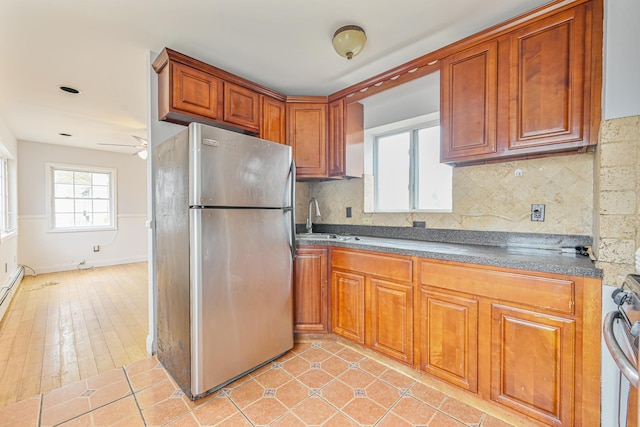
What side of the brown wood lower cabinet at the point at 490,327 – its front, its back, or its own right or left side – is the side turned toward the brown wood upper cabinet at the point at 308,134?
right

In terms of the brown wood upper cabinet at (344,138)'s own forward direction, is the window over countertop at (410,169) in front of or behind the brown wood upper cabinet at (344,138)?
behind

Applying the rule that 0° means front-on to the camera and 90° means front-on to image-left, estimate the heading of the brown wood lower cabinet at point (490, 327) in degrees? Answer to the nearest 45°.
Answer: approximately 45°

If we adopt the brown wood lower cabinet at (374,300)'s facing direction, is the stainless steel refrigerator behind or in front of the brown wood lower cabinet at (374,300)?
in front

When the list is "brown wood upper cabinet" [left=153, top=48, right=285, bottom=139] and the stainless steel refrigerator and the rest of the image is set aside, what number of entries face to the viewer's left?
0

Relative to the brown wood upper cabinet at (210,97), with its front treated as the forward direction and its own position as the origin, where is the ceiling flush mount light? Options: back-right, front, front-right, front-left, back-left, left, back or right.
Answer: front

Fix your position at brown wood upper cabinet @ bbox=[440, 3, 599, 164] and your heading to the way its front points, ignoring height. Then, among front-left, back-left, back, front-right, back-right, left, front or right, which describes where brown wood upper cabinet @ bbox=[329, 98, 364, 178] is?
front-right

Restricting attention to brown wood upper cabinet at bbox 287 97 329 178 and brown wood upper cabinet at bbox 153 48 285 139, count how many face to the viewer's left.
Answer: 0

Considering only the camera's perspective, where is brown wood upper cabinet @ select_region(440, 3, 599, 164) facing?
facing the viewer and to the left of the viewer

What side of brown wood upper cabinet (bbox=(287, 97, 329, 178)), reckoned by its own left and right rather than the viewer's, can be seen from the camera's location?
front

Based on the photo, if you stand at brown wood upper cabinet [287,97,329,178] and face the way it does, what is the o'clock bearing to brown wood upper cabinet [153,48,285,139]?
brown wood upper cabinet [153,48,285,139] is roughly at 2 o'clock from brown wood upper cabinet [287,97,329,178].

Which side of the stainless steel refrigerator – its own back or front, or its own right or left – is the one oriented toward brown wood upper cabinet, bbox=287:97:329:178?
left

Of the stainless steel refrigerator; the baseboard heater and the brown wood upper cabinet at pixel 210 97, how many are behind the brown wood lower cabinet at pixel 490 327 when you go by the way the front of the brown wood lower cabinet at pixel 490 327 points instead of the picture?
0
